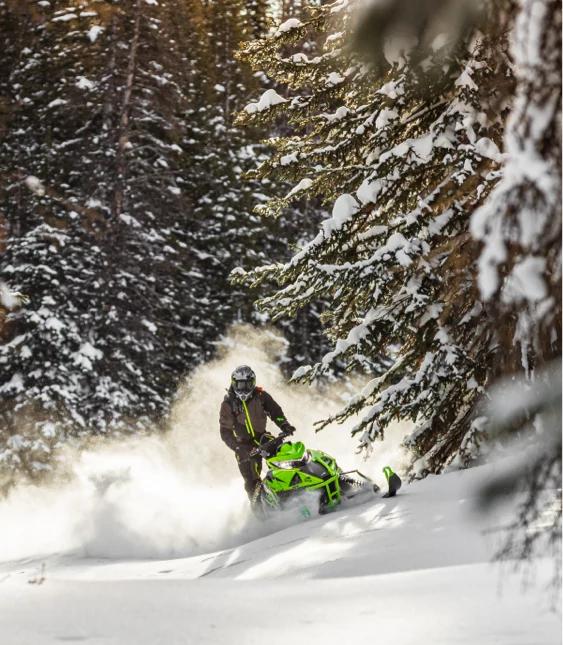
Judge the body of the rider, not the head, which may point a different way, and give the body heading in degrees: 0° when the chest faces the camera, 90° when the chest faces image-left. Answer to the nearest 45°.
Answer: approximately 0°

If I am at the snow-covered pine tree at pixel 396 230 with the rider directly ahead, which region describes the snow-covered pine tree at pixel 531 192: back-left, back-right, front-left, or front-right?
back-left

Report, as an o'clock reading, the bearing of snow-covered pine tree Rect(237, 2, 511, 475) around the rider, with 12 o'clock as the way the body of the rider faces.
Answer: The snow-covered pine tree is roughly at 11 o'clock from the rider.
